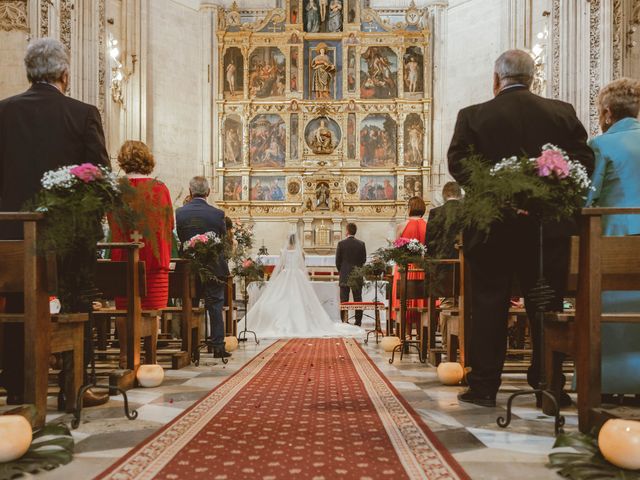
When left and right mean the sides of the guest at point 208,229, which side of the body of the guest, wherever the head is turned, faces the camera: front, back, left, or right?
back

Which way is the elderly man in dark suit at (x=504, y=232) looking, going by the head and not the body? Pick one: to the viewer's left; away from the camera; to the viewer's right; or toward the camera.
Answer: away from the camera

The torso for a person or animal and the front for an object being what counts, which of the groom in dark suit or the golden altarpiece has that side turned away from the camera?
the groom in dark suit

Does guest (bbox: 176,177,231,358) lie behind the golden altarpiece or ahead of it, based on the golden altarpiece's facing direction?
ahead

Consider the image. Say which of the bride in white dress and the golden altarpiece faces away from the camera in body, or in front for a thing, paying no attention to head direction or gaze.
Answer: the bride in white dress

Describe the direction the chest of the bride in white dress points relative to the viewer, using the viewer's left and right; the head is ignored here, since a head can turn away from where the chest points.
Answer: facing away from the viewer

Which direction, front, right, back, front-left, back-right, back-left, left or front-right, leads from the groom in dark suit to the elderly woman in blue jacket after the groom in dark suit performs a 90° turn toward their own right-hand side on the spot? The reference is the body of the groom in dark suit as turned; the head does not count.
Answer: right

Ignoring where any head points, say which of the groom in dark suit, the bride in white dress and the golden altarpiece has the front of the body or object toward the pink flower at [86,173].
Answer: the golden altarpiece

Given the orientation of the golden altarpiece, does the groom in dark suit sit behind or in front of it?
in front

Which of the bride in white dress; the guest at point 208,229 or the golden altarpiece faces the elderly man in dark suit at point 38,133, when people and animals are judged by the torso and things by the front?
the golden altarpiece

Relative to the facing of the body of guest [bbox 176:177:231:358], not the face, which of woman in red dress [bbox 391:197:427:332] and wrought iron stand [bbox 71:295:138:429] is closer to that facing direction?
the woman in red dress

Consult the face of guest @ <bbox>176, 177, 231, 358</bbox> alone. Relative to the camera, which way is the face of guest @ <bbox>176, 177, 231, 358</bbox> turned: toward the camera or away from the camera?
away from the camera

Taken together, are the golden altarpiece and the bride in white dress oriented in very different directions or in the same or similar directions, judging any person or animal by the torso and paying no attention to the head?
very different directions

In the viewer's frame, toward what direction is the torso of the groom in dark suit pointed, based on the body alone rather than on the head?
away from the camera

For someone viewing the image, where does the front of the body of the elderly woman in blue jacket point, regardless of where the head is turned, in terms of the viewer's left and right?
facing away from the viewer and to the left of the viewer

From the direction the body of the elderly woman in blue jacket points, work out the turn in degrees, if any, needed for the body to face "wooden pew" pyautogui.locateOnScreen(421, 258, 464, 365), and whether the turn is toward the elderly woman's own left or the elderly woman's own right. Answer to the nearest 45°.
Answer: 0° — they already face it
